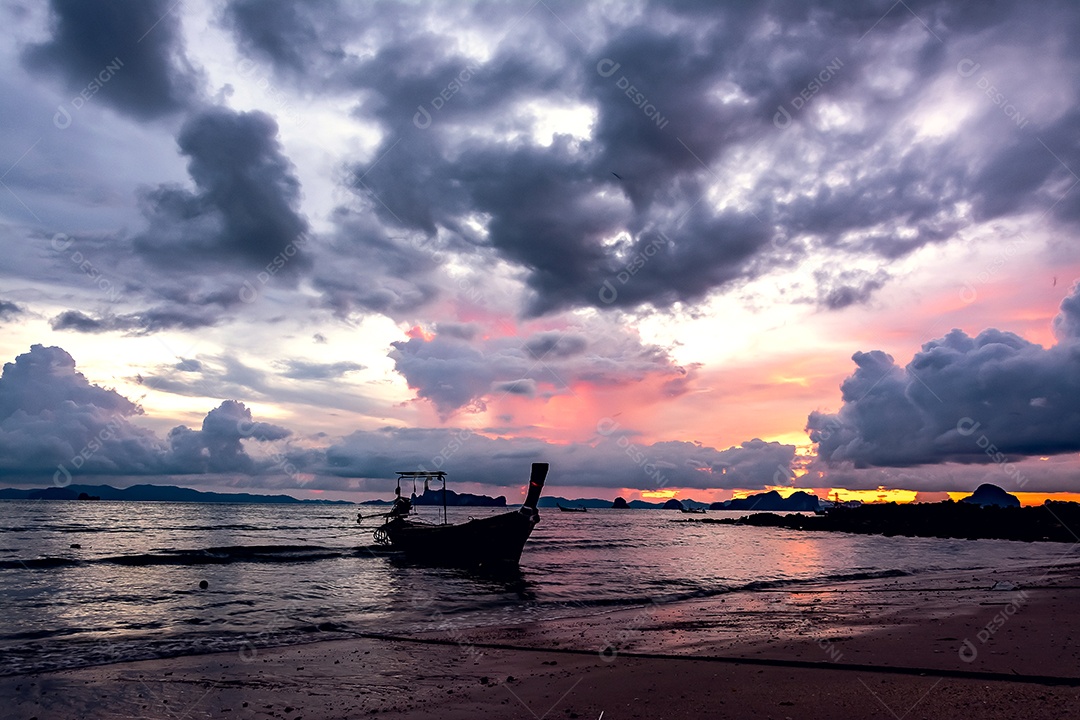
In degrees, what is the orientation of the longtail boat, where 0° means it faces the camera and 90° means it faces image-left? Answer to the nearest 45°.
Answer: approximately 315°

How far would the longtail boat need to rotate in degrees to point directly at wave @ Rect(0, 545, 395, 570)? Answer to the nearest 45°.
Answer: approximately 180°
